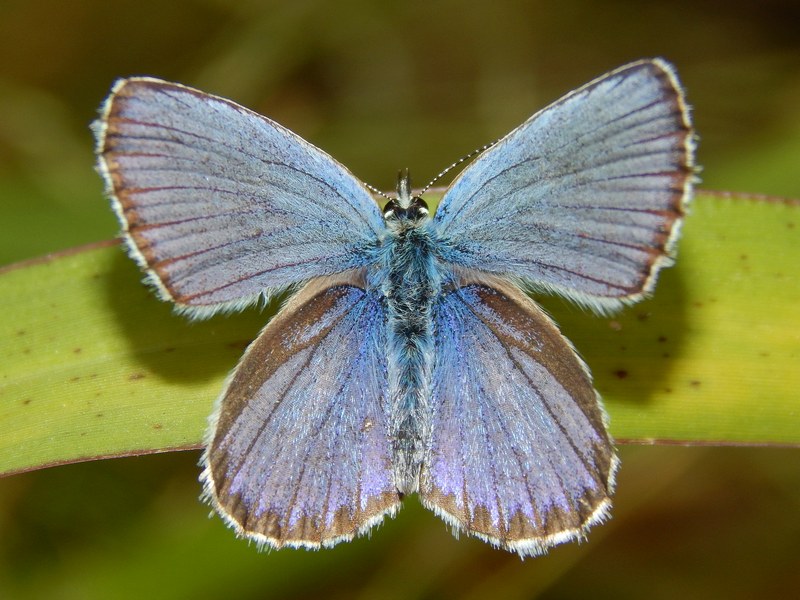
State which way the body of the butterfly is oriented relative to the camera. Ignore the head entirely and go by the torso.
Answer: away from the camera
